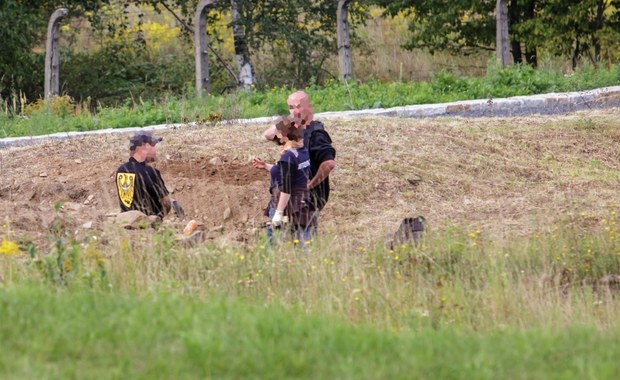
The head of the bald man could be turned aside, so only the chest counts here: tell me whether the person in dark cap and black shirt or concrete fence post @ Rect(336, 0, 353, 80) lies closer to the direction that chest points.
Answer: the person in dark cap and black shirt

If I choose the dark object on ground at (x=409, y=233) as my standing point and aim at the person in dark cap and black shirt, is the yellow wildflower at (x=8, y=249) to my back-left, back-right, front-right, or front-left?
front-left

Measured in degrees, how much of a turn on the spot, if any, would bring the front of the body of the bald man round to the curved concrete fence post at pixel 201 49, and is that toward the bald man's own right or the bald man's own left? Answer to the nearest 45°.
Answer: approximately 135° to the bald man's own right

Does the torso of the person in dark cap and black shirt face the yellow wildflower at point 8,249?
no

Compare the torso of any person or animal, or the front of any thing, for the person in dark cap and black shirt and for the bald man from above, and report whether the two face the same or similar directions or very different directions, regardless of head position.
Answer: very different directions

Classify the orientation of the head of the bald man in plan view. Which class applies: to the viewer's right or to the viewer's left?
to the viewer's left

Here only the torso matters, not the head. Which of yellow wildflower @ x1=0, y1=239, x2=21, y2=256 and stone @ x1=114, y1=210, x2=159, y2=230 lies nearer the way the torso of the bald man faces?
the yellow wildflower

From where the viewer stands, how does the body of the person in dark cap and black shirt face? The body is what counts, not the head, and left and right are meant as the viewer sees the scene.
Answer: facing away from the viewer and to the right of the viewer

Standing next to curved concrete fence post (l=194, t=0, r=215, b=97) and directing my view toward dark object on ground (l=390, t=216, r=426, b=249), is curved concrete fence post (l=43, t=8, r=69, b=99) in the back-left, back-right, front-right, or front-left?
back-right
